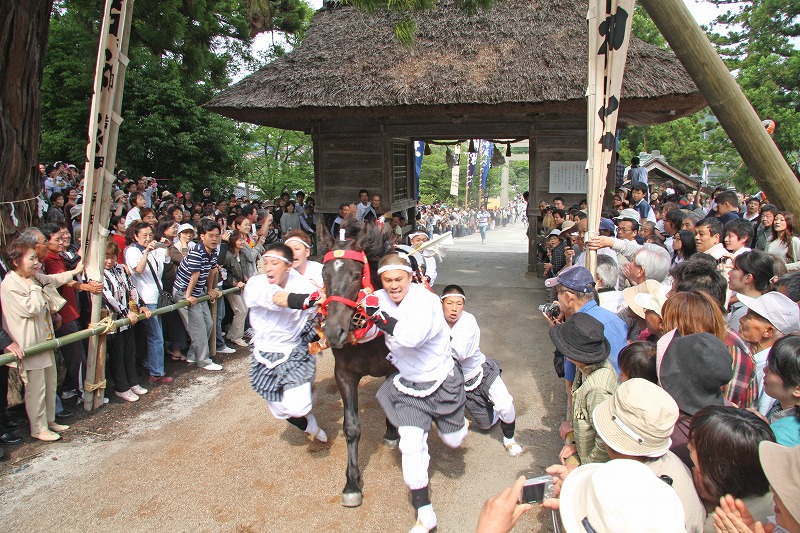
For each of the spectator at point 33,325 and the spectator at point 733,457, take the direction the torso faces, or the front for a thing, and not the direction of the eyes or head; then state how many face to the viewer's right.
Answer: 1

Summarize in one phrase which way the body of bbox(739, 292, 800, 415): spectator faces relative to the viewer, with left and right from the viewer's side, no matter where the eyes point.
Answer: facing to the left of the viewer

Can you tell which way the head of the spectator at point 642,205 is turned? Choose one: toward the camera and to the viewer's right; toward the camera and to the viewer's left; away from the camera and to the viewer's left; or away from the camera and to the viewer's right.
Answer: toward the camera and to the viewer's left

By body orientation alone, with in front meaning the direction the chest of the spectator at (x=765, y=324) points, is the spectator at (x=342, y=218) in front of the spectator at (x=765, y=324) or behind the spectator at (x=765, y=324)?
in front

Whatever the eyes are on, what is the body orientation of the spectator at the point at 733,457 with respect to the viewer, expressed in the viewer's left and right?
facing away from the viewer and to the left of the viewer

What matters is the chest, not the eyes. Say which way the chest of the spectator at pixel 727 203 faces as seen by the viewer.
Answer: to the viewer's left

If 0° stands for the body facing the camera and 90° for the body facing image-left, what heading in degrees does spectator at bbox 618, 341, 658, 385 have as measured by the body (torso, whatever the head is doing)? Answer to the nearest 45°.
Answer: approximately 135°

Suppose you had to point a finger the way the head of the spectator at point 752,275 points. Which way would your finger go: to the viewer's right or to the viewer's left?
to the viewer's left

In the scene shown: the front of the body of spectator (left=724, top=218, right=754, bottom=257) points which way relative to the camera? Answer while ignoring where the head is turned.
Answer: to the viewer's left

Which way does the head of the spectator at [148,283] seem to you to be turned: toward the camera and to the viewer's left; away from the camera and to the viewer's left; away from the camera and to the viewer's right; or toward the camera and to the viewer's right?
toward the camera and to the viewer's right

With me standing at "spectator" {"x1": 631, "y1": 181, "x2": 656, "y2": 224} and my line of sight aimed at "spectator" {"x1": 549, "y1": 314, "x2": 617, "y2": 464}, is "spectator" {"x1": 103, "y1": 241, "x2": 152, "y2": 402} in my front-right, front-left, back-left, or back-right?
front-right

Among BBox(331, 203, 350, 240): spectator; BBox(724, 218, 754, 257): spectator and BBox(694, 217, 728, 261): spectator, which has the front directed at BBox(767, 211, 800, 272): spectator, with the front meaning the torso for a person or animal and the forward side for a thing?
BBox(331, 203, 350, 240): spectator

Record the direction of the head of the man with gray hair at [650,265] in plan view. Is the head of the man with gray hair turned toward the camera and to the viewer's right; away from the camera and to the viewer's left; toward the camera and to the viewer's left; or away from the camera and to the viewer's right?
away from the camera and to the viewer's left

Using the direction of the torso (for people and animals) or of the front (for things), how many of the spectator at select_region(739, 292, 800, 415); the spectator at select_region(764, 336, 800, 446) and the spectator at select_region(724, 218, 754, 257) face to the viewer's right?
0

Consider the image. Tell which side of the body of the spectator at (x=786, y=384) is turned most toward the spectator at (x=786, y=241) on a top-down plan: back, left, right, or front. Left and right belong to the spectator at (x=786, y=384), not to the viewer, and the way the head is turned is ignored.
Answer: right

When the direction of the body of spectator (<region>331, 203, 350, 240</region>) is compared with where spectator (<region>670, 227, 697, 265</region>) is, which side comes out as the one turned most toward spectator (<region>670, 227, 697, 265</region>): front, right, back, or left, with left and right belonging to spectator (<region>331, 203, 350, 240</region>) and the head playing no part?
front

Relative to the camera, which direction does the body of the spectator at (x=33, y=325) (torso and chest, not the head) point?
to the viewer's right
